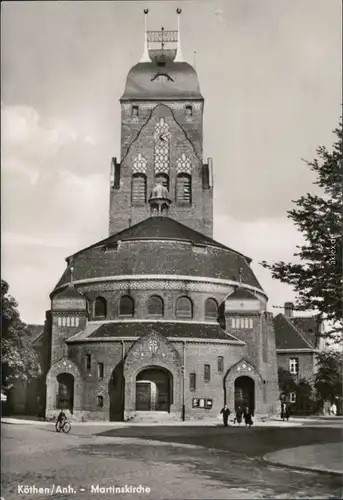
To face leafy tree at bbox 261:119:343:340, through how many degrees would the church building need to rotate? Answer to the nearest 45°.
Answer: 0° — it already faces it

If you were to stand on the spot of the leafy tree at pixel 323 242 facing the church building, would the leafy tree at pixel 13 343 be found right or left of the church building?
left

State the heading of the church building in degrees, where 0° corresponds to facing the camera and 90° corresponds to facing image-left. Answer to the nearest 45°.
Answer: approximately 0°
